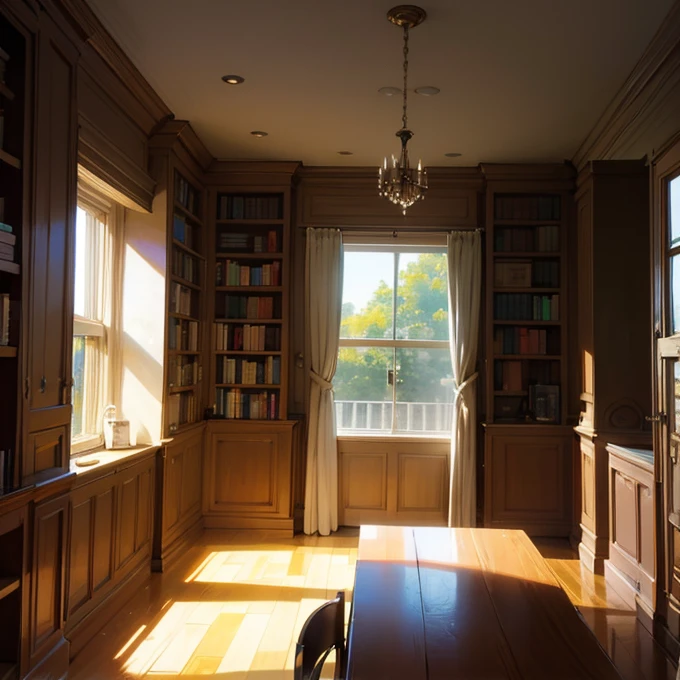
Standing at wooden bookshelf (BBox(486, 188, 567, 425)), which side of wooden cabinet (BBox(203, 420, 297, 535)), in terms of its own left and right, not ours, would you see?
left

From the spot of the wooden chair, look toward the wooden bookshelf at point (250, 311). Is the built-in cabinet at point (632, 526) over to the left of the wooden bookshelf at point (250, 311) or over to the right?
right

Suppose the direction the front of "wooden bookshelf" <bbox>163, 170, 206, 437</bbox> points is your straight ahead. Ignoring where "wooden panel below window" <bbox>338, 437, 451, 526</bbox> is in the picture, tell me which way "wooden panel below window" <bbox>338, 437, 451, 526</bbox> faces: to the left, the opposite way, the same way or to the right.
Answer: to the right

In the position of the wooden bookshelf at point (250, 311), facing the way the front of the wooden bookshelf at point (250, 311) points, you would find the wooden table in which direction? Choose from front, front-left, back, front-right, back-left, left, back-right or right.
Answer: front

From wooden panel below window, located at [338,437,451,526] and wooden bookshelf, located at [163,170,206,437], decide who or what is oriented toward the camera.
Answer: the wooden panel below window

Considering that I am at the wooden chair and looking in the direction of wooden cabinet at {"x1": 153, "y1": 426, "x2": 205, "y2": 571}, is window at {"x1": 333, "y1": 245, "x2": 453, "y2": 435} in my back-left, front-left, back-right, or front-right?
front-right

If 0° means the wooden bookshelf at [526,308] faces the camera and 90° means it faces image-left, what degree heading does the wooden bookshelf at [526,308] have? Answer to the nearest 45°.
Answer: approximately 0°

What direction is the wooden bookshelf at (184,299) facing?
to the viewer's right

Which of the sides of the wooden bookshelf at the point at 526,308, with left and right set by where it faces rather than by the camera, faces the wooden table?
front

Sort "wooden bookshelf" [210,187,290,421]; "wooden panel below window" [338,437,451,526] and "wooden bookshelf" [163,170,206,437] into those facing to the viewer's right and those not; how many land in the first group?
1

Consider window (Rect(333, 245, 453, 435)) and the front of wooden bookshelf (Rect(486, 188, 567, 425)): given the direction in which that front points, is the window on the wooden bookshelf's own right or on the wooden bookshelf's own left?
on the wooden bookshelf's own right

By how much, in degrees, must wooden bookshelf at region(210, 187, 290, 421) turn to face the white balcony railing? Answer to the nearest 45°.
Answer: approximately 90° to its left

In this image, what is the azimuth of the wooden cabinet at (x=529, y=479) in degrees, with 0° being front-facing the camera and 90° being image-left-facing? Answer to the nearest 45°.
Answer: approximately 0°

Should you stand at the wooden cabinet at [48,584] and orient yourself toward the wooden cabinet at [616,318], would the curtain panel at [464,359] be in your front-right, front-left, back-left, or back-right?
front-left

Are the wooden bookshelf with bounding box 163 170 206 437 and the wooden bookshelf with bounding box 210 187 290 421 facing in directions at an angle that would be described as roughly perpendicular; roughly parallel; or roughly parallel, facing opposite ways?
roughly perpendicular

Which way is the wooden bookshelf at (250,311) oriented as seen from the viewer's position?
toward the camera

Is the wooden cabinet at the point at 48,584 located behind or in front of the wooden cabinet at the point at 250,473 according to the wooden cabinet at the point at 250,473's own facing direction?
in front
